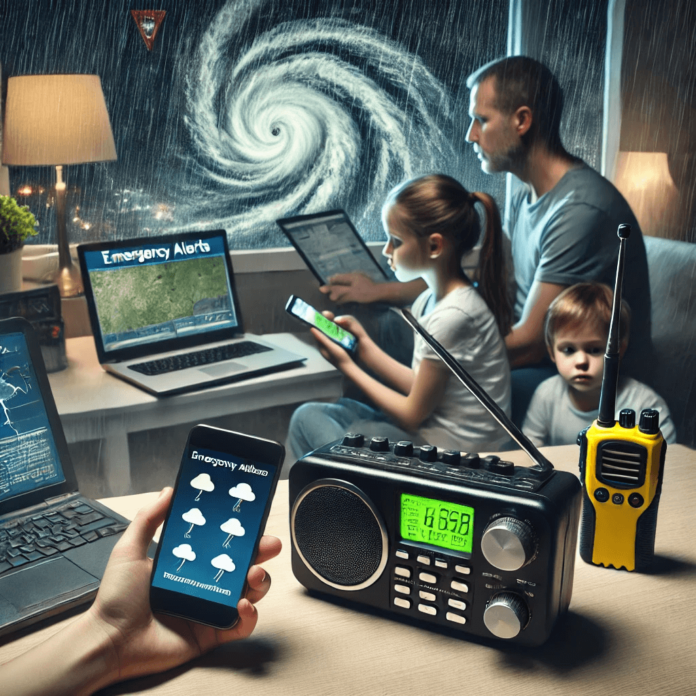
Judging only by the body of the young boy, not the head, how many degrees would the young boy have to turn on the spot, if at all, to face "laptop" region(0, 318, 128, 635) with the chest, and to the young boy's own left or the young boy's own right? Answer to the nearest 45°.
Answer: approximately 45° to the young boy's own right

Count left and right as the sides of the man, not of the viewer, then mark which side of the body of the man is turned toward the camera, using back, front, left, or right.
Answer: left

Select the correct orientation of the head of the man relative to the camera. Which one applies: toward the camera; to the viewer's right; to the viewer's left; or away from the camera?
to the viewer's left

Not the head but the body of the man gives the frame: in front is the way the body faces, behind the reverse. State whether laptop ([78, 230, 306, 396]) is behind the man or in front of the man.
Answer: in front

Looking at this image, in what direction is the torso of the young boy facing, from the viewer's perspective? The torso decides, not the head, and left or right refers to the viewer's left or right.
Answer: facing the viewer

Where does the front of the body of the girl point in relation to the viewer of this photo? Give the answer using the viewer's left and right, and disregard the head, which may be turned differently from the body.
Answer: facing to the left of the viewer

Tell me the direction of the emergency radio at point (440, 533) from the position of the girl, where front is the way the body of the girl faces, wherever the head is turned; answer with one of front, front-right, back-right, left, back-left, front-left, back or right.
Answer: left

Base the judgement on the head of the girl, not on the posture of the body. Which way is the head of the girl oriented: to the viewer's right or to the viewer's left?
to the viewer's left

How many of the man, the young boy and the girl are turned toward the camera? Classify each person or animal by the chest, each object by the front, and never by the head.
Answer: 1

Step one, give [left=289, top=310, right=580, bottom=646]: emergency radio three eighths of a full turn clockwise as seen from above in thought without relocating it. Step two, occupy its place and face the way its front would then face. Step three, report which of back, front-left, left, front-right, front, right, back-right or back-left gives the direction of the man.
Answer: front

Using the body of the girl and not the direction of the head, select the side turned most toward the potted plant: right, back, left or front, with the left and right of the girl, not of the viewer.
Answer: front

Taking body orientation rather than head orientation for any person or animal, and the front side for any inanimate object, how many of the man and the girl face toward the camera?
0

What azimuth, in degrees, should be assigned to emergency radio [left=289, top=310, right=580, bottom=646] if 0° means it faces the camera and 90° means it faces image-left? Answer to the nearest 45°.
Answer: approximately 45°
